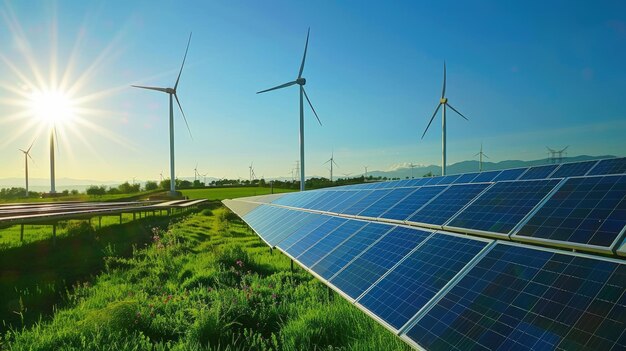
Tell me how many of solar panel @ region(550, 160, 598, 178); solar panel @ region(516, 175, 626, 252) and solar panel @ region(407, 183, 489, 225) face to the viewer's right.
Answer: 0

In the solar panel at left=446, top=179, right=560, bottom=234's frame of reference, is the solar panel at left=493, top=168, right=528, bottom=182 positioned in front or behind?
behind

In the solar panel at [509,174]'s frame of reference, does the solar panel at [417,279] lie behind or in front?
in front

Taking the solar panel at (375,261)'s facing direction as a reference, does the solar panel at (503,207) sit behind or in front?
behind

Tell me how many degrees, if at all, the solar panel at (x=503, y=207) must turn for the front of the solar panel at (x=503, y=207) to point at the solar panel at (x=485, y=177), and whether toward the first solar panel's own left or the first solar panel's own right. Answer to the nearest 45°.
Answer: approximately 135° to the first solar panel's own right

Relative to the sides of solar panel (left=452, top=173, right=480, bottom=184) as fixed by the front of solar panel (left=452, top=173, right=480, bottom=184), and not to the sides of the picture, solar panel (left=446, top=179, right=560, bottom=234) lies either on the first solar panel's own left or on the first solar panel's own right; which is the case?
on the first solar panel's own left

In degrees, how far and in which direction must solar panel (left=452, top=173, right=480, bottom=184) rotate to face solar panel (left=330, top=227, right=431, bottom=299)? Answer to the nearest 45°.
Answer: approximately 45° to its left

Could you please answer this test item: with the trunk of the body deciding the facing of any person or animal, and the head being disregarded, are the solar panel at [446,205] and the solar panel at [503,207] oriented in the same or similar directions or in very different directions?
same or similar directions

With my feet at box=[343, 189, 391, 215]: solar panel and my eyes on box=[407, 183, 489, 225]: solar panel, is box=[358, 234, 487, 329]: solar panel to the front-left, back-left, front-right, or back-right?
front-right

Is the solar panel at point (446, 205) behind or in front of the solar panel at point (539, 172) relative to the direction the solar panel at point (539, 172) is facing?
in front

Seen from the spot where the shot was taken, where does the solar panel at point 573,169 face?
facing the viewer and to the left of the viewer

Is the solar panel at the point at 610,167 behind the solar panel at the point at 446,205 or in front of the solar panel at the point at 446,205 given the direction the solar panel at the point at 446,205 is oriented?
behind

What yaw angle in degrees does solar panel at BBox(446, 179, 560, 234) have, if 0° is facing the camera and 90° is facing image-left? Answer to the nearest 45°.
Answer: approximately 45°

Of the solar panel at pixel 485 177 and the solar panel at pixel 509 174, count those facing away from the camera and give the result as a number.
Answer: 0

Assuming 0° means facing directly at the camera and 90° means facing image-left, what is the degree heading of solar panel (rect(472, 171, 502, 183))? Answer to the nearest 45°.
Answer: approximately 45°

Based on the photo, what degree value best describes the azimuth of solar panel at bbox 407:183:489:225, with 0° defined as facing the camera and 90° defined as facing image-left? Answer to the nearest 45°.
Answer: approximately 45°
